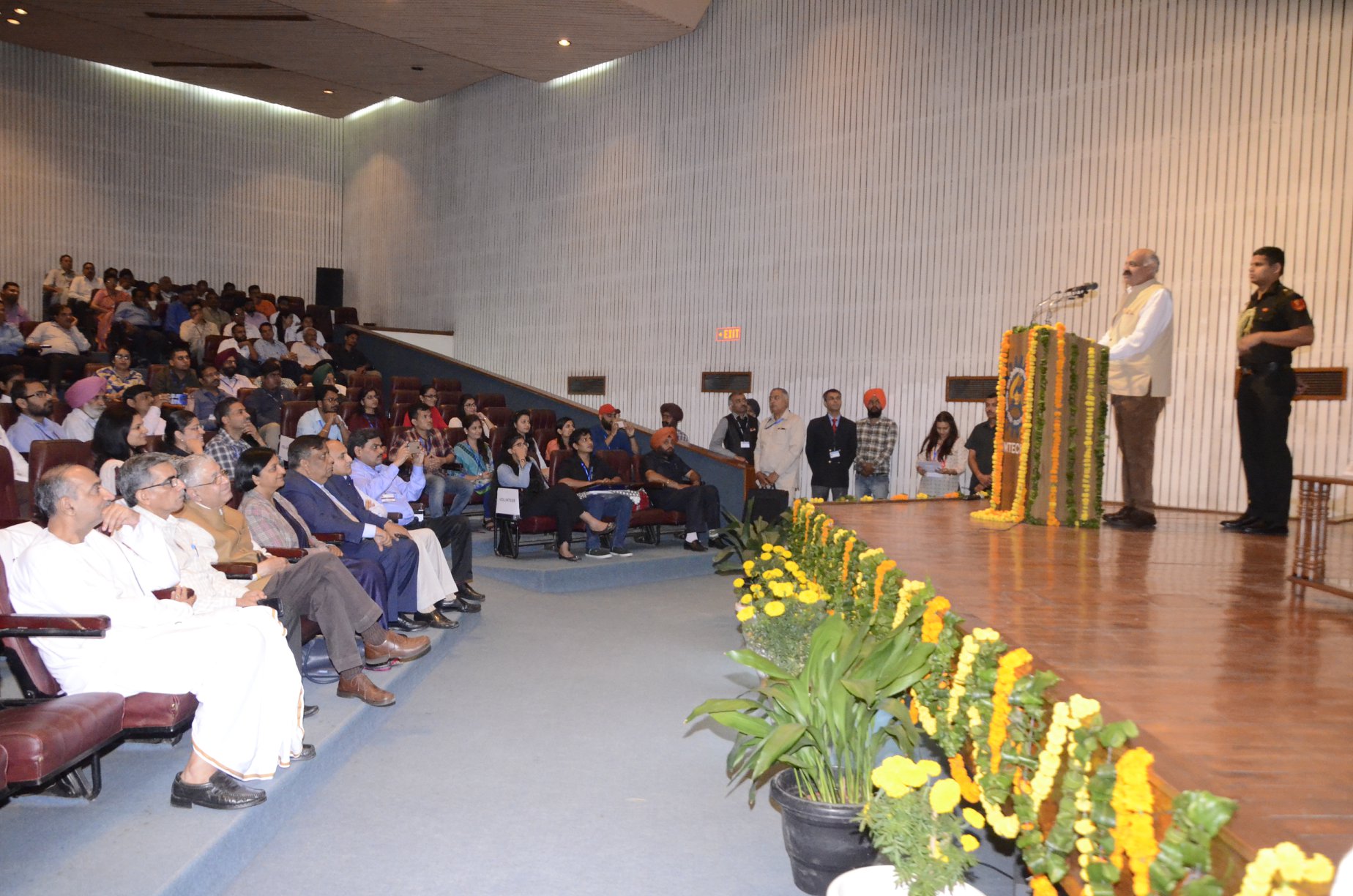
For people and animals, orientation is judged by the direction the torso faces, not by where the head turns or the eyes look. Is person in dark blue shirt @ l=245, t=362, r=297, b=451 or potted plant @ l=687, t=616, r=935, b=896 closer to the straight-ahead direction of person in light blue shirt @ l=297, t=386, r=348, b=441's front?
the potted plant

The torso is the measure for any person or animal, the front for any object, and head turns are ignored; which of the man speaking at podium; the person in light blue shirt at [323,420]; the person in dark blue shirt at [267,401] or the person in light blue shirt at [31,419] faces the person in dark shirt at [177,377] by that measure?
the man speaking at podium

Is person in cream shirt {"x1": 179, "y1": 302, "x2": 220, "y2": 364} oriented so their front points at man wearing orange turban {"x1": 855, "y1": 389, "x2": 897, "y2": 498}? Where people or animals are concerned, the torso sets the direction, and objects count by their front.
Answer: yes

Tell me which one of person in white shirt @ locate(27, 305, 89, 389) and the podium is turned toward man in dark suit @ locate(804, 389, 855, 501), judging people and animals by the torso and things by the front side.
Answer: the person in white shirt

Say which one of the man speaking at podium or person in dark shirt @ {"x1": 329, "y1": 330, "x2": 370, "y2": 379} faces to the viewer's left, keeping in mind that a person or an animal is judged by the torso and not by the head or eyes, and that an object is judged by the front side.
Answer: the man speaking at podium

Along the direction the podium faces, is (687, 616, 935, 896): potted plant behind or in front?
in front

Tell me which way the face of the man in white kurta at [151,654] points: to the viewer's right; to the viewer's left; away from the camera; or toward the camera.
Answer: to the viewer's right

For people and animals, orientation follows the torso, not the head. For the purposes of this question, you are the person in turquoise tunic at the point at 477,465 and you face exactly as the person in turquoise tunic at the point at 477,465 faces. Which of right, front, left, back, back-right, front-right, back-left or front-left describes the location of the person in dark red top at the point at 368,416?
back

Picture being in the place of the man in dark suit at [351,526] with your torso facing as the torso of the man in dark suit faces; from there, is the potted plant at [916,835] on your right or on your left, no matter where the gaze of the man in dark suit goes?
on your right

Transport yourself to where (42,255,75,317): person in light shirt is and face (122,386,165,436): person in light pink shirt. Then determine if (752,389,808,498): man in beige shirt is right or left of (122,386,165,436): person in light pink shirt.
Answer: left

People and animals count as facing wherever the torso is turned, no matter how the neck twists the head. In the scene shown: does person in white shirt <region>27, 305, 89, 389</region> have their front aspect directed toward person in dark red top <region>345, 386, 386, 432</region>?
yes

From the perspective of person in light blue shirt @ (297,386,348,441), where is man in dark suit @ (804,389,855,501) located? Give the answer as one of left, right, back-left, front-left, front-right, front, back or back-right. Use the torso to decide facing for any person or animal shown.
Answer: front-left

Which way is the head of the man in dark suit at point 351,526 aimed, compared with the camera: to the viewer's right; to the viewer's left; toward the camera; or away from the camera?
to the viewer's right

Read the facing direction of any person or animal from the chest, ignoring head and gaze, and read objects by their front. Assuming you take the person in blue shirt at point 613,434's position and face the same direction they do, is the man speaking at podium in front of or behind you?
in front

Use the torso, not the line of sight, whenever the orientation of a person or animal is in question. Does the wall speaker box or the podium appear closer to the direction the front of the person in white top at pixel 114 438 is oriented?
the podium

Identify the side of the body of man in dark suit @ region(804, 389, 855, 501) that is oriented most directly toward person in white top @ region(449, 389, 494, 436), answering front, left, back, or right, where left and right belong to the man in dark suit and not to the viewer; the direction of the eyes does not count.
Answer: right
